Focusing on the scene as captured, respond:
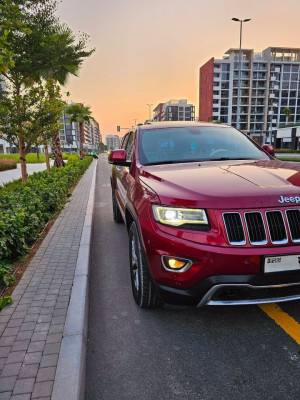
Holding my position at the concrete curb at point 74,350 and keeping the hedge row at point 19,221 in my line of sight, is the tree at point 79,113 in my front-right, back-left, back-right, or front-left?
front-right

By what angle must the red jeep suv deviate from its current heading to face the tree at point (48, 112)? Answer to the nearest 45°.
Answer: approximately 180°

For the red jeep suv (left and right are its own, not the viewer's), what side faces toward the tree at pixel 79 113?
back

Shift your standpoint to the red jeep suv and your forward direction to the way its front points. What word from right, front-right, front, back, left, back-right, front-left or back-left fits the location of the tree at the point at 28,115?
back

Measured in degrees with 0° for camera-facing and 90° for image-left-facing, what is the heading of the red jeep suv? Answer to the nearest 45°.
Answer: approximately 315°

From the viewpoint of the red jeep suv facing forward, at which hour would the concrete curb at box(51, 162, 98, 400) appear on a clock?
The concrete curb is roughly at 4 o'clock from the red jeep suv.

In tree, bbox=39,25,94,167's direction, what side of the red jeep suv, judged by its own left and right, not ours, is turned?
back

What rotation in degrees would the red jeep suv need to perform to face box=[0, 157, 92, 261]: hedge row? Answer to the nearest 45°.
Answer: approximately 90° to its right
